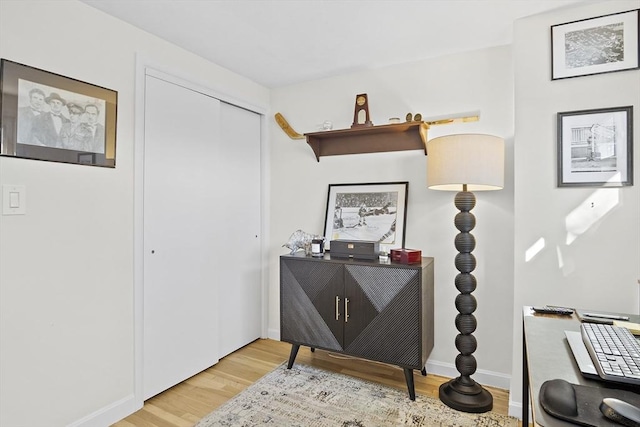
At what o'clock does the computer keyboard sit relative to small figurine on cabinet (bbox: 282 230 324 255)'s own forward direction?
The computer keyboard is roughly at 8 o'clock from the small figurine on cabinet.

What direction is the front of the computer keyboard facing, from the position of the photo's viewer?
facing to the left of the viewer

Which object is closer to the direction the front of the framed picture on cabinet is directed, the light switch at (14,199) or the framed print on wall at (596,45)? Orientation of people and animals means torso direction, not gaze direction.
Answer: the light switch

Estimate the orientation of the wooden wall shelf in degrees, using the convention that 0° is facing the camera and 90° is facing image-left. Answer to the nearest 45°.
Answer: approximately 45°

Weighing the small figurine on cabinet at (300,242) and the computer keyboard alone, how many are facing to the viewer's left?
2

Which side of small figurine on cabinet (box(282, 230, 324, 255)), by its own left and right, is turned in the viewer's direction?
left

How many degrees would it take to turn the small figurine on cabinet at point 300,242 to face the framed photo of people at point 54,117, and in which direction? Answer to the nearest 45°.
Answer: approximately 45° to its left

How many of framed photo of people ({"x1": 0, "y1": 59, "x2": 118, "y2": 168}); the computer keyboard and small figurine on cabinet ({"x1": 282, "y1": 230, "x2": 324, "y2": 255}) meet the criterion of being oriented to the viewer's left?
2

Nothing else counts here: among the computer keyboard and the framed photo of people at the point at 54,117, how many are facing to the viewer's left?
1
